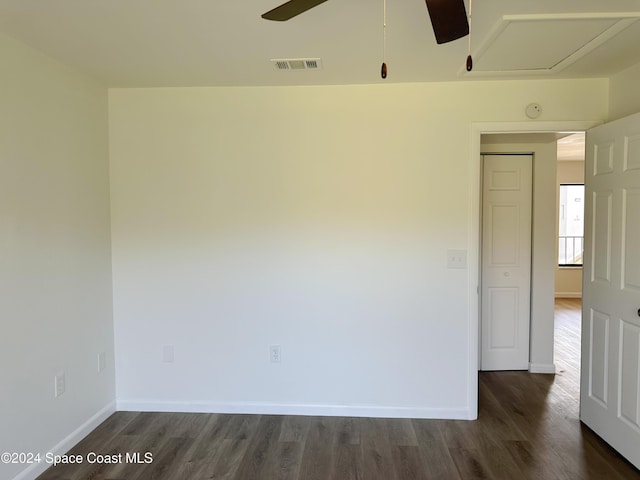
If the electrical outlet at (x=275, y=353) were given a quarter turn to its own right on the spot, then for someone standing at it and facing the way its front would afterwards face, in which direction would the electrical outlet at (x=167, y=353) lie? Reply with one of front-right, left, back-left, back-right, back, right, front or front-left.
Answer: front

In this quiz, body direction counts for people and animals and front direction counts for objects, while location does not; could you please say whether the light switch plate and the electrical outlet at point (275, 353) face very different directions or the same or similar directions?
same or similar directions

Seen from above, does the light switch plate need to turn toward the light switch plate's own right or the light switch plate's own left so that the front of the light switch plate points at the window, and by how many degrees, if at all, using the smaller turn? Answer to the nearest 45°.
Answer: approximately 180°

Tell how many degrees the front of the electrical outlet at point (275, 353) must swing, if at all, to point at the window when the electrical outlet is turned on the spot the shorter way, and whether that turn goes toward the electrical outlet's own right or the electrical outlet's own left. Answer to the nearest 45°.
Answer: approximately 135° to the electrical outlet's own left

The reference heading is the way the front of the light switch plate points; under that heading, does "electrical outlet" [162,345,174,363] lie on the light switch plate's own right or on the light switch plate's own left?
on the light switch plate's own right

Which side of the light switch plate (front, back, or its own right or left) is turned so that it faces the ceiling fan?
front

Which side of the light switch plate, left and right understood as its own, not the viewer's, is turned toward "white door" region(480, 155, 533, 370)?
back

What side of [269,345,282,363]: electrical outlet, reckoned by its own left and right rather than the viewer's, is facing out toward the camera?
front

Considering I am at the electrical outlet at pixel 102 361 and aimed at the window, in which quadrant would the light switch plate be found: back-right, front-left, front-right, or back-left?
front-right

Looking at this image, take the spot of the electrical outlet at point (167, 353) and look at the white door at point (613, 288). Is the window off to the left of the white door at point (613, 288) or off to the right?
left

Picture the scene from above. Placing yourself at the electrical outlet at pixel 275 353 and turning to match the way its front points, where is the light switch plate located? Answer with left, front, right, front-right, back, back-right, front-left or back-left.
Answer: left

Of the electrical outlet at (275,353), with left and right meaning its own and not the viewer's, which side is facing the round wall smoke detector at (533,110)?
left

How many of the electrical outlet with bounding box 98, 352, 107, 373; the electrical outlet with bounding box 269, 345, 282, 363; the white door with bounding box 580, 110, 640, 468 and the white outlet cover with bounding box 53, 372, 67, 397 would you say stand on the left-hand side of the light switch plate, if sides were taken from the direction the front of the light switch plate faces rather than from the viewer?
1

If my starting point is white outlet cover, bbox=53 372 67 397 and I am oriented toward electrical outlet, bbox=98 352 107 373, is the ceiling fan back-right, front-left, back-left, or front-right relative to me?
back-right
